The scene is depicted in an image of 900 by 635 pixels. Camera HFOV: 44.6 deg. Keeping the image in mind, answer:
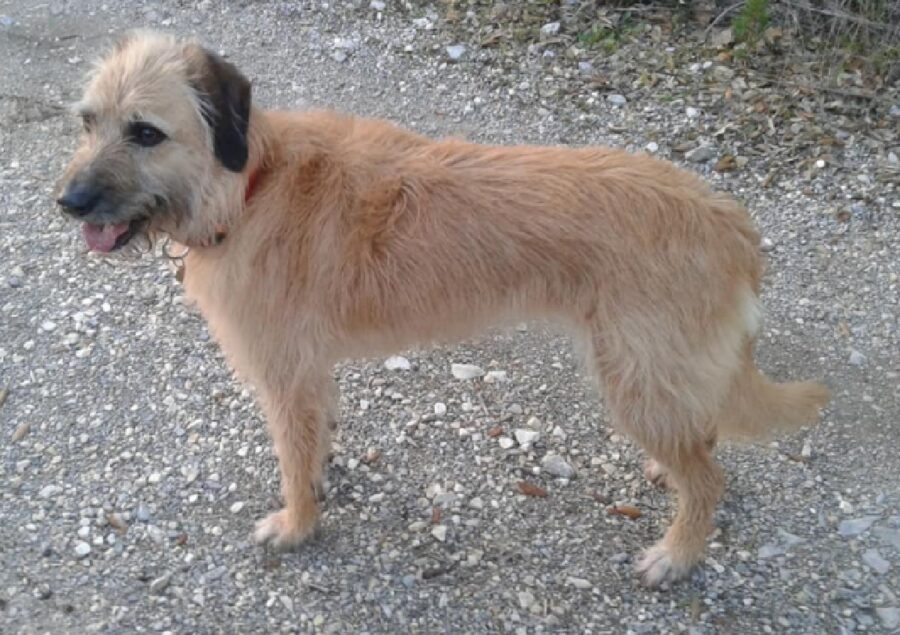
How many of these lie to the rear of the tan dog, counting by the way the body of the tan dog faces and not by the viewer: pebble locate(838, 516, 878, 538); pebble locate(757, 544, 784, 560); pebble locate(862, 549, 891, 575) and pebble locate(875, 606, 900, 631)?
4

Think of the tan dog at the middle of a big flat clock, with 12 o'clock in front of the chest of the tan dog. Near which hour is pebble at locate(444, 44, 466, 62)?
The pebble is roughly at 3 o'clock from the tan dog.

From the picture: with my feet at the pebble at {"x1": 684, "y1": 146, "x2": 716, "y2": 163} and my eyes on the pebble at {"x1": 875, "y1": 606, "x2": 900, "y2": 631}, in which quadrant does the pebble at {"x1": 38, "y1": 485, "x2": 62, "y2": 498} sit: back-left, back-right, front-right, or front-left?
front-right

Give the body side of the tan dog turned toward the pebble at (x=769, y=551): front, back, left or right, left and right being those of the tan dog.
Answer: back

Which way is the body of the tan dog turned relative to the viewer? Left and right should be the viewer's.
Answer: facing to the left of the viewer

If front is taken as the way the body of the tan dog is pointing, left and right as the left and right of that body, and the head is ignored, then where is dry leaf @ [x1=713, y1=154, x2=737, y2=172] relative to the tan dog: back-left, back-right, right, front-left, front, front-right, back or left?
back-right

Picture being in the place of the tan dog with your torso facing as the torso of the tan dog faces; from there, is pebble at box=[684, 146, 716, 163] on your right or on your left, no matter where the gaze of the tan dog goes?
on your right

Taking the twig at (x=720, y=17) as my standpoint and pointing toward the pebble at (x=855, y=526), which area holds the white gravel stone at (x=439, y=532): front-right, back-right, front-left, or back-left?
front-right

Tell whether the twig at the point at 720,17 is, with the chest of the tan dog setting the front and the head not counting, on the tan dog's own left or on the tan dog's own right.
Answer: on the tan dog's own right

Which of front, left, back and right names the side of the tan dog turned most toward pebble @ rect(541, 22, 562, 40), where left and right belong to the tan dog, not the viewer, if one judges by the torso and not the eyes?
right

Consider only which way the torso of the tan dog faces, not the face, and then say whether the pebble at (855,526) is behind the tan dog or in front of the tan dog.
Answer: behind

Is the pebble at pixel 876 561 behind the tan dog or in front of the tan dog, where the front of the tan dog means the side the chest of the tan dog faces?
behind
